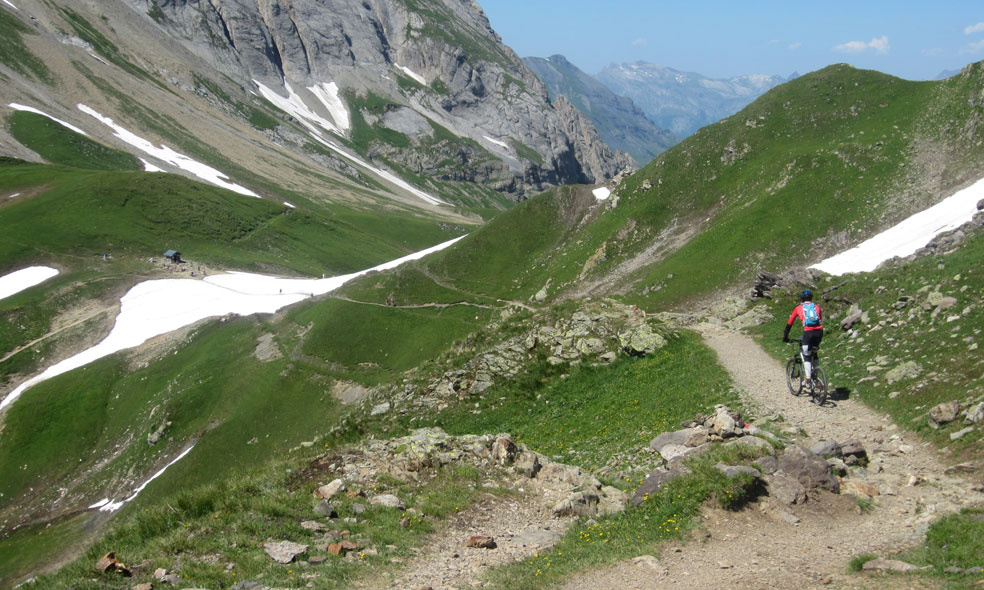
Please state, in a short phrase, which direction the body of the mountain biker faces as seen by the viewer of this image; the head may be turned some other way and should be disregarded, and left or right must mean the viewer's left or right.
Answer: facing away from the viewer and to the left of the viewer

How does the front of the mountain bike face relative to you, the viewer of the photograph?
facing away from the viewer and to the left of the viewer

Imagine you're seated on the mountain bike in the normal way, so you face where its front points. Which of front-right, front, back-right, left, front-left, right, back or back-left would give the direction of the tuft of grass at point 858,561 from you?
back-left

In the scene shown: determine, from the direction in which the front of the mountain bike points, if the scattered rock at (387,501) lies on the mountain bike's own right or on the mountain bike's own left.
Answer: on the mountain bike's own left

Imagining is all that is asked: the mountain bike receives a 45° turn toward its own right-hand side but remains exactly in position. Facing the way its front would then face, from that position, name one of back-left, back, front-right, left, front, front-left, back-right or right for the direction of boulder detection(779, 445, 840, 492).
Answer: back
